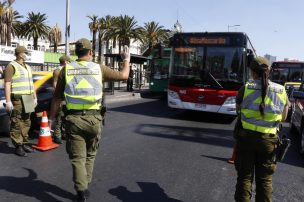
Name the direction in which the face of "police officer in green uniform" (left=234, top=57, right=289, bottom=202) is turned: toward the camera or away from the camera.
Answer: away from the camera

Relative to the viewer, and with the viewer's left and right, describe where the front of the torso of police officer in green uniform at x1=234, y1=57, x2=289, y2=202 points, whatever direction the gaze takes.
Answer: facing away from the viewer

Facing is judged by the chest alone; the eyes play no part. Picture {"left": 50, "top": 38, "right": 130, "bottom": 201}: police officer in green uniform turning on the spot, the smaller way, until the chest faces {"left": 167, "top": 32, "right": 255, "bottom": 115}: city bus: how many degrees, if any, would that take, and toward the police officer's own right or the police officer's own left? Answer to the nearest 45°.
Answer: approximately 45° to the police officer's own right

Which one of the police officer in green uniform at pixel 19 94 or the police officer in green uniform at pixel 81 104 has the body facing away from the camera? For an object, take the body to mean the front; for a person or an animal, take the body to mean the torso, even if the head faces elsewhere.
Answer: the police officer in green uniform at pixel 81 104

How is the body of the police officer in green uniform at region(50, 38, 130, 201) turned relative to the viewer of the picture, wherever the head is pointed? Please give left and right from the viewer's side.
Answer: facing away from the viewer

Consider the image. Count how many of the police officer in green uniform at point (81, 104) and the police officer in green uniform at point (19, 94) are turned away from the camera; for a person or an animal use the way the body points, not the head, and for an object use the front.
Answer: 1

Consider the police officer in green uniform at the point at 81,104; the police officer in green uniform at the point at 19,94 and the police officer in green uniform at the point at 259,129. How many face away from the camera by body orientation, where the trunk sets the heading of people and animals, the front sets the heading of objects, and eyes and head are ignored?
2

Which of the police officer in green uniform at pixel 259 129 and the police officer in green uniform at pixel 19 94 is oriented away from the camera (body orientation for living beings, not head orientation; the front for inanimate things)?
the police officer in green uniform at pixel 259 129

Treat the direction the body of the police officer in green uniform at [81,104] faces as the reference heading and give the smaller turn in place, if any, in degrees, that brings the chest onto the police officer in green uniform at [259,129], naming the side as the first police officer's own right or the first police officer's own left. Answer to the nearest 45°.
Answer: approximately 90° to the first police officer's own right

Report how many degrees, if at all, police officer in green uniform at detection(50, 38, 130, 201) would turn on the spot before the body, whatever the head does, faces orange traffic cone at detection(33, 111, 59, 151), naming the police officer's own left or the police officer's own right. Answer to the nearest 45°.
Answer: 0° — they already face it
